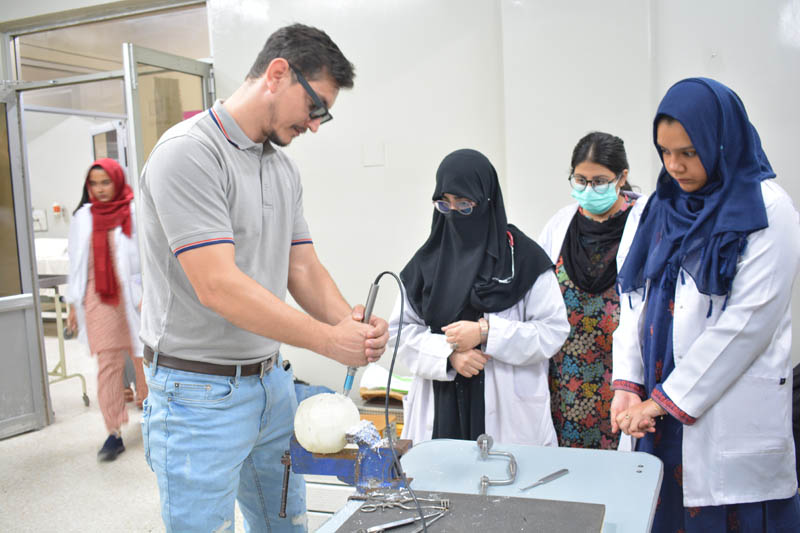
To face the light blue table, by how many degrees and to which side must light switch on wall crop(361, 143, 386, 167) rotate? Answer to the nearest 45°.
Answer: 0° — it already faces it

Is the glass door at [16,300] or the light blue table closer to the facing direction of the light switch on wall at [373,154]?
the light blue table

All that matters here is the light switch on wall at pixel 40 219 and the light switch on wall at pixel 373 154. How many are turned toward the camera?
2

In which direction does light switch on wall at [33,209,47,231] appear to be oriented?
toward the camera

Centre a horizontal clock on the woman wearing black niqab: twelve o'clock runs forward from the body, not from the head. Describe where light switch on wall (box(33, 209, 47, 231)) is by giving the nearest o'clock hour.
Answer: The light switch on wall is roughly at 3 o'clock from the woman wearing black niqab.

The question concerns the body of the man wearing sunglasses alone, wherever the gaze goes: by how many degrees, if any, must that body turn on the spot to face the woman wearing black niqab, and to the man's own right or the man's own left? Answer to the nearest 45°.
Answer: approximately 90° to the man's own left

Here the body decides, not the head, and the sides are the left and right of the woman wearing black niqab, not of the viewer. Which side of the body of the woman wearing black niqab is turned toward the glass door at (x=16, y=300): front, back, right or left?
right

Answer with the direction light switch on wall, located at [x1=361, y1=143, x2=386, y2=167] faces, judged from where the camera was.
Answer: facing the viewer

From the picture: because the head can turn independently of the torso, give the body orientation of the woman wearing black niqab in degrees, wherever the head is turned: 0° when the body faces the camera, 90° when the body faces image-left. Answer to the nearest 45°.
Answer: approximately 45°
